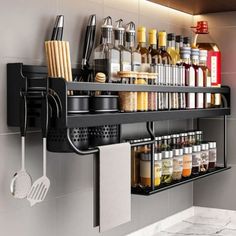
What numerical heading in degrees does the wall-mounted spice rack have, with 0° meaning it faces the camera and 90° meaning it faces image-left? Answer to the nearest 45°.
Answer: approximately 315°
